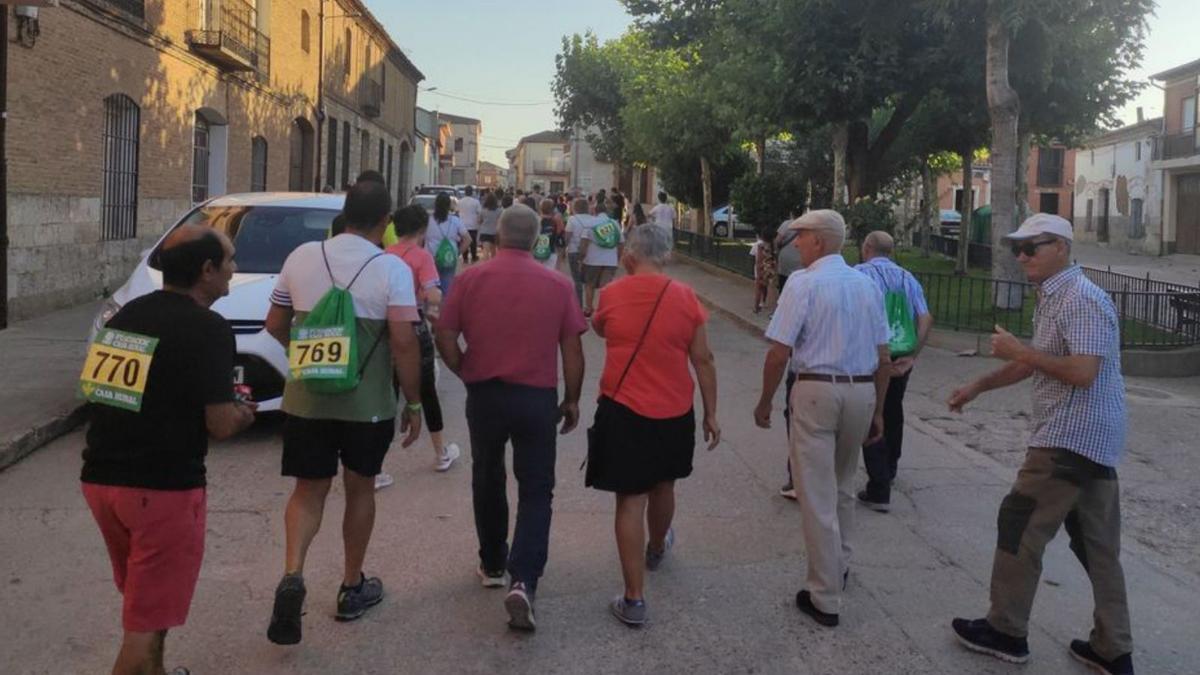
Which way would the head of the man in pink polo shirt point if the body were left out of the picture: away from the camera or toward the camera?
away from the camera

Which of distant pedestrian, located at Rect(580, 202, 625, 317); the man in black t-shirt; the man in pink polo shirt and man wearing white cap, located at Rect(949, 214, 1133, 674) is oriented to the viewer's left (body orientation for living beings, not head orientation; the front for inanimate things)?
the man wearing white cap

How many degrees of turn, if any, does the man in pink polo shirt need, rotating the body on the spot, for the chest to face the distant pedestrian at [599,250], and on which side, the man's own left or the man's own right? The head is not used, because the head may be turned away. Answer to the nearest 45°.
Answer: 0° — they already face them

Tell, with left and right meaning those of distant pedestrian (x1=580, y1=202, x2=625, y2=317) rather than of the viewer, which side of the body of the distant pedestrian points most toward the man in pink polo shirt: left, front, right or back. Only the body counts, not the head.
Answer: back

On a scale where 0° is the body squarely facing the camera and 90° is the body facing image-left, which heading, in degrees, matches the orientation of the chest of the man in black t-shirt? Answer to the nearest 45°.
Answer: approximately 225°

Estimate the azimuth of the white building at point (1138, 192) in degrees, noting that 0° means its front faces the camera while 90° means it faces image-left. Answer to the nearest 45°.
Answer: approximately 45°

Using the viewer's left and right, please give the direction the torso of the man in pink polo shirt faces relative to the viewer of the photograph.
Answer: facing away from the viewer

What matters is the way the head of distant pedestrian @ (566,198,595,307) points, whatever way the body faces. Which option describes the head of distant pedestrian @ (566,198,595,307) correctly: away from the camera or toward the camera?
away from the camera

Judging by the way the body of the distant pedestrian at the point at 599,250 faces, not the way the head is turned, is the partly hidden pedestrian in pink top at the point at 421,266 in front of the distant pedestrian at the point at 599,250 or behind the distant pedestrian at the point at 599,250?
behind

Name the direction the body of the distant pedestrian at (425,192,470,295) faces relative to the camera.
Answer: away from the camera

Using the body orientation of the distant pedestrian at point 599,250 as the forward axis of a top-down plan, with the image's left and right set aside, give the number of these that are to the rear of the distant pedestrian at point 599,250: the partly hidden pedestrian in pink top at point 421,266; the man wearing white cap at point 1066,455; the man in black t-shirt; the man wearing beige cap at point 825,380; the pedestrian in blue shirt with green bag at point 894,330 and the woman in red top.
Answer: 6
